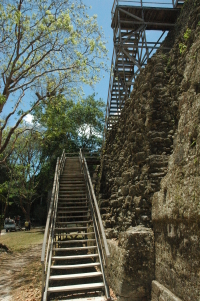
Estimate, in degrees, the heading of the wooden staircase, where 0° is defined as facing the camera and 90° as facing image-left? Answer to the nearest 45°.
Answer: approximately 0°
